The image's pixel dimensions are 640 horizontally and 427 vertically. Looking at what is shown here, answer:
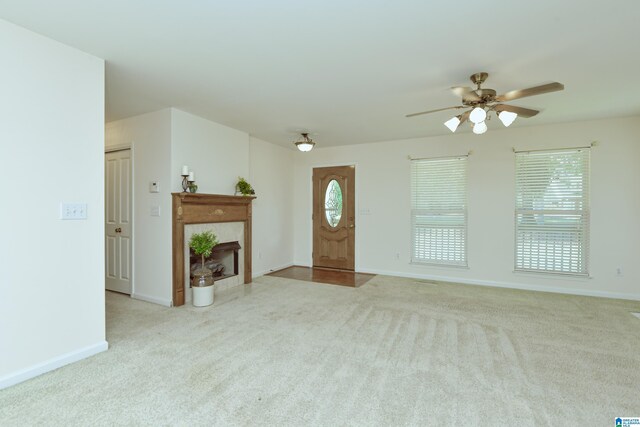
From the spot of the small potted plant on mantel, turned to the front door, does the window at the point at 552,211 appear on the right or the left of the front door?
right

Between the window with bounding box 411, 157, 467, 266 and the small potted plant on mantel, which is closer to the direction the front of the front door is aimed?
the small potted plant on mantel

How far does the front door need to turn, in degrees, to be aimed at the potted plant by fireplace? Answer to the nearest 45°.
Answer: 0° — it already faces it

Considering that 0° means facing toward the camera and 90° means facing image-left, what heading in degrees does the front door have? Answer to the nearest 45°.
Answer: approximately 45°

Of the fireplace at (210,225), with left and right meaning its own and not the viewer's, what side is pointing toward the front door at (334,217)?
left

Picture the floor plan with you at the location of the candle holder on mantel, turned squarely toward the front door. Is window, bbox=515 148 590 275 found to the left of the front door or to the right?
right
